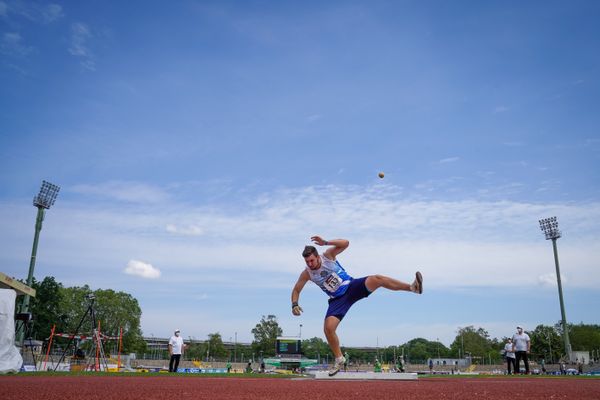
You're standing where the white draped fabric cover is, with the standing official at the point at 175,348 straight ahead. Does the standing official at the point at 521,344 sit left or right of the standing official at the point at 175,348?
right

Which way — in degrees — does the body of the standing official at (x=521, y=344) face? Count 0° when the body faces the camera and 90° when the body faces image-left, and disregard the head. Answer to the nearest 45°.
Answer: approximately 45°

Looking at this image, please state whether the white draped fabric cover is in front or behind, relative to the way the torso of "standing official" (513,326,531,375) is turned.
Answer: in front

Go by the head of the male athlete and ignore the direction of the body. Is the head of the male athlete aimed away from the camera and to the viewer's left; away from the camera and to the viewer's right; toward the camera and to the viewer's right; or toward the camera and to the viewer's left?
toward the camera and to the viewer's left
